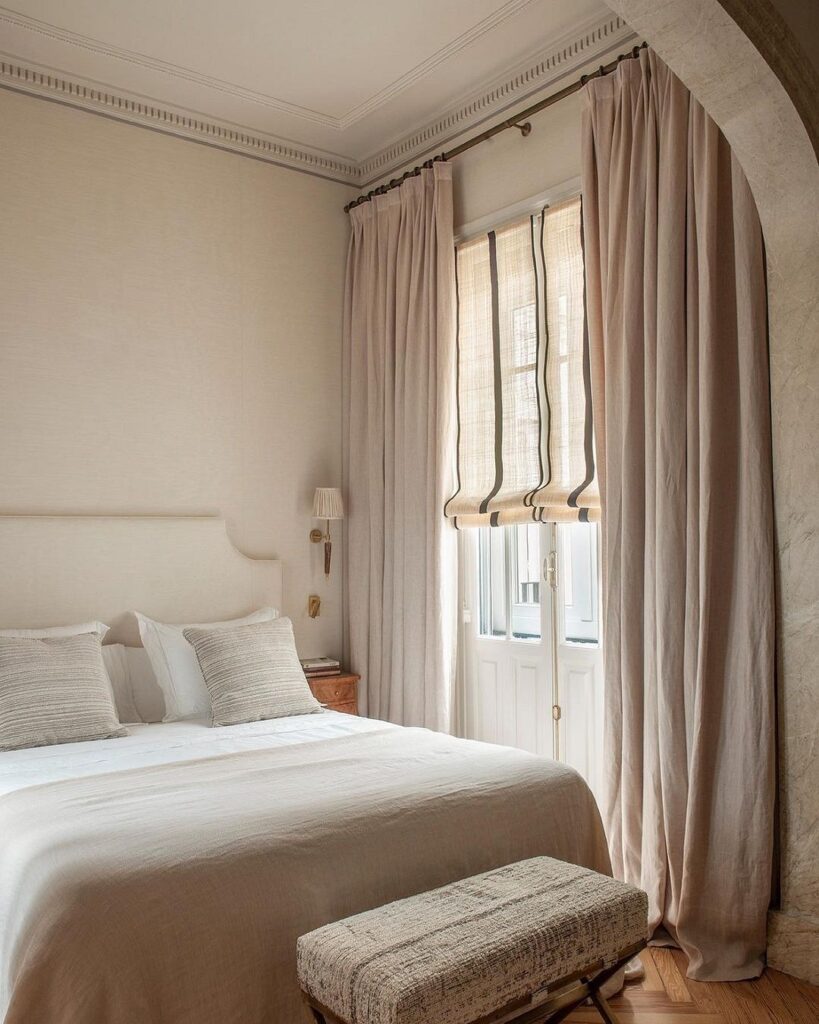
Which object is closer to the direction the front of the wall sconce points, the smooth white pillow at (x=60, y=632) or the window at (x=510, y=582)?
the window

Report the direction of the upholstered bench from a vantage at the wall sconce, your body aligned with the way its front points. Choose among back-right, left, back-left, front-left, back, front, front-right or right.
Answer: front-right

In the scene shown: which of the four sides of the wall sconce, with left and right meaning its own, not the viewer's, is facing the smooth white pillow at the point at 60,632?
right

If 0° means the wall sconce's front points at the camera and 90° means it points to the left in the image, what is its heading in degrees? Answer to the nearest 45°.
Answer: approximately 315°

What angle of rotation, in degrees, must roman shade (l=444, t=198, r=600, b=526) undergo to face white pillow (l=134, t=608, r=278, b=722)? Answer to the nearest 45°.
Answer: approximately 45° to its right

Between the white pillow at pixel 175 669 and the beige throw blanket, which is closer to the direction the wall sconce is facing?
the beige throw blanket

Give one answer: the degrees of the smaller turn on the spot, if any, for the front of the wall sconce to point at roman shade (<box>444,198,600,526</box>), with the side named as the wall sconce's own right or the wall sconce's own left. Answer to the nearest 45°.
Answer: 0° — it already faces it

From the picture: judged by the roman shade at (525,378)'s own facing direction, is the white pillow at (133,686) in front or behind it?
in front

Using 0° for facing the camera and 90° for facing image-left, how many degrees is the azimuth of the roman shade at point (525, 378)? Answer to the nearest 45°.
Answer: approximately 45°

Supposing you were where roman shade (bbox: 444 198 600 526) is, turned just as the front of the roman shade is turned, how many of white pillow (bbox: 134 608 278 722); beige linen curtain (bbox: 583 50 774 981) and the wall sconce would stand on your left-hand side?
1

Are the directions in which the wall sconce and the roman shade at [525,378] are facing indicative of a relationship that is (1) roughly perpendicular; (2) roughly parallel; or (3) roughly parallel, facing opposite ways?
roughly perpendicular

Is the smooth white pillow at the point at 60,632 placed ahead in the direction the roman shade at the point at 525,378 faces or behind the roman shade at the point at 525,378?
ahead

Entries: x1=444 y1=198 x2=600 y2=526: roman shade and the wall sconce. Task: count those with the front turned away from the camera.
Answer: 0

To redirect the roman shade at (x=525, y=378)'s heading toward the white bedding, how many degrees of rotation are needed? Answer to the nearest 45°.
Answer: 0° — it already faces it

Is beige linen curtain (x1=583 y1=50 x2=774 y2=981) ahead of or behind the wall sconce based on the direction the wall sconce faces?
ahead
